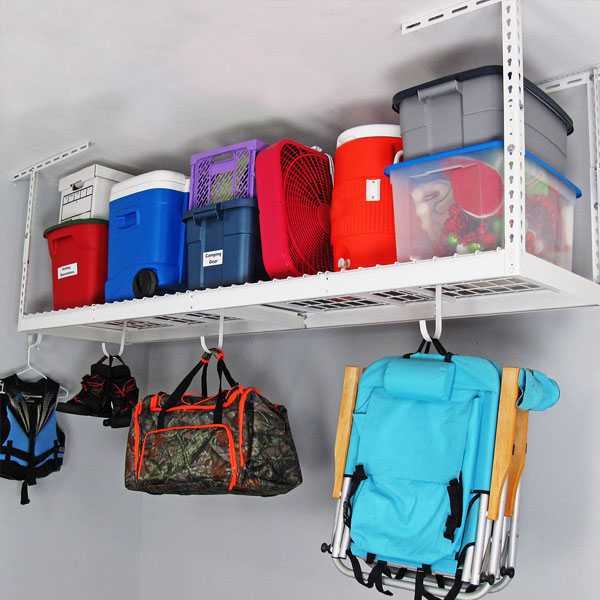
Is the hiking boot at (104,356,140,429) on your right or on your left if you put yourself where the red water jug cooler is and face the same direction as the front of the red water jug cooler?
on your right

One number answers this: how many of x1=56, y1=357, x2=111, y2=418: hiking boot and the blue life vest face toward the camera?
1

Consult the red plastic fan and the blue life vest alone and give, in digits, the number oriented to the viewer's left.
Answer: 0

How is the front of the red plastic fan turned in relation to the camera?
facing the viewer and to the right of the viewer

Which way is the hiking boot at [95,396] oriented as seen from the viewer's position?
to the viewer's left

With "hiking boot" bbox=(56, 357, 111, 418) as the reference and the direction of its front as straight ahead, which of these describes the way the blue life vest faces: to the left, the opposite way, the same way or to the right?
to the left

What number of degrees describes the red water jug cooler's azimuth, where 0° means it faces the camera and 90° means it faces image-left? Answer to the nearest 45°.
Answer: approximately 45°
